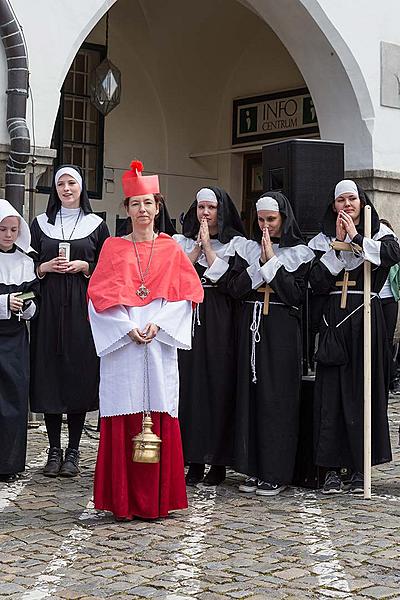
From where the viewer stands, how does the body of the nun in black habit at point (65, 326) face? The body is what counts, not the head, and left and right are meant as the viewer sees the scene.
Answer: facing the viewer

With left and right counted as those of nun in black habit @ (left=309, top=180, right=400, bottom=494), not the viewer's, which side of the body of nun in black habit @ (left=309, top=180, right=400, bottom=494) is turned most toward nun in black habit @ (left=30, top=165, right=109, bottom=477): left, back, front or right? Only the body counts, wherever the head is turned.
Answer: right

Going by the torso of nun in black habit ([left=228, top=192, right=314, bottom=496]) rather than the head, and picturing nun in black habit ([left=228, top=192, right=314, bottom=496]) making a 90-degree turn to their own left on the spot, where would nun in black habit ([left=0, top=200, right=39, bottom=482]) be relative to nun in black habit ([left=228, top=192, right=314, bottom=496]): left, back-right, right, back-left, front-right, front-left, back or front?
back-right

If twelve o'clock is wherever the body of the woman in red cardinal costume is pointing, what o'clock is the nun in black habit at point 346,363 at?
The nun in black habit is roughly at 8 o'clock from the woman in red cardinal costume.

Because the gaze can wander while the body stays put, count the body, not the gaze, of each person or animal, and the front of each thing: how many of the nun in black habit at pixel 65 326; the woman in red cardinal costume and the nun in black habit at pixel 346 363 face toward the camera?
3

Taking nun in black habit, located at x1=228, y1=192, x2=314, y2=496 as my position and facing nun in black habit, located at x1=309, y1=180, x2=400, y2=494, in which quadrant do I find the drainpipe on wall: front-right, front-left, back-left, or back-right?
back-left

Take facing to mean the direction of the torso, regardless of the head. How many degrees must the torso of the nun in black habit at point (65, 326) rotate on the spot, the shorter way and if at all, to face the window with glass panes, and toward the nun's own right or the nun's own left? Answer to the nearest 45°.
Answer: approximately 180°

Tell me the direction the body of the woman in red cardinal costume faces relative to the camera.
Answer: toward the camera

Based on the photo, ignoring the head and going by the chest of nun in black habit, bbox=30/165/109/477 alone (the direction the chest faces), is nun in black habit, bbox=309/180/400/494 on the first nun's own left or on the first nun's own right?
on the first nun's own left
